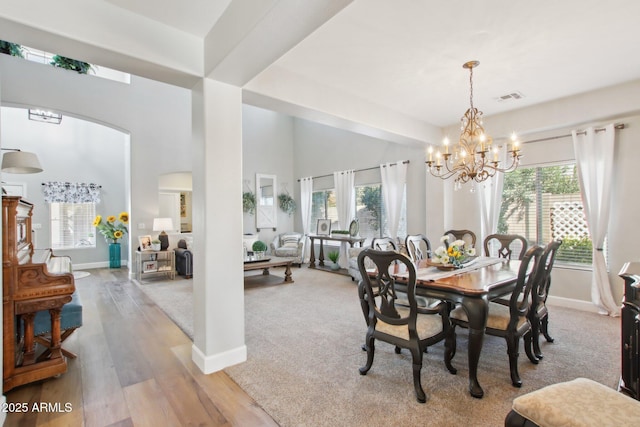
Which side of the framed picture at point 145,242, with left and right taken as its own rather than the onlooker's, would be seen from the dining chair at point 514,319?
front

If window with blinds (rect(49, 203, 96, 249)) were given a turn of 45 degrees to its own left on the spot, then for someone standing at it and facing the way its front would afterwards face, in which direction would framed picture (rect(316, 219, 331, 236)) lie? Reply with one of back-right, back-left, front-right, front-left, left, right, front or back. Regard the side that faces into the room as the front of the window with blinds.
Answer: front

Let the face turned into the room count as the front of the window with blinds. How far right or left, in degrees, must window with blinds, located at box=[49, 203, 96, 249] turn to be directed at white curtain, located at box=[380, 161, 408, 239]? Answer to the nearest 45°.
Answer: approximately 45° to its left

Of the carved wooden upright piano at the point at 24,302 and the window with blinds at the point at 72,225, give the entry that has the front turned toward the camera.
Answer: the window with blinds

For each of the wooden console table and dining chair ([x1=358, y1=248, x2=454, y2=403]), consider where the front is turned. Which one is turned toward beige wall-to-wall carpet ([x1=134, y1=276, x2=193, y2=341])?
the wooden console table

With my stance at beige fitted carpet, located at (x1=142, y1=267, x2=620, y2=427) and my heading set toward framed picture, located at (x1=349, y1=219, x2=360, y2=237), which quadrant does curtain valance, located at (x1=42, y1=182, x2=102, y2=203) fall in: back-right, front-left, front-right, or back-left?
front-left

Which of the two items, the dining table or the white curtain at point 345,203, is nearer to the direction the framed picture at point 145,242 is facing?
the dining table

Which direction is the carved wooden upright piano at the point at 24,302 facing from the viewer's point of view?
to the viewer's right

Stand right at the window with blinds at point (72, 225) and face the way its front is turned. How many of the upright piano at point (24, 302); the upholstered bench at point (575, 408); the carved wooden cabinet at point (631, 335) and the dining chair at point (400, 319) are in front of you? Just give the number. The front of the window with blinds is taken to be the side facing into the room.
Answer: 4

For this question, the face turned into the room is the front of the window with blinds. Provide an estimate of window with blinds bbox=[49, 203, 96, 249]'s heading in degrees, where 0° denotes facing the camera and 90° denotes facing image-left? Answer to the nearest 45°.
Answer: approximately 0°

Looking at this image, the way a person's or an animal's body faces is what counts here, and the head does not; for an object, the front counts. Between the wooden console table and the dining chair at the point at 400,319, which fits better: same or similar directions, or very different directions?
very different directions

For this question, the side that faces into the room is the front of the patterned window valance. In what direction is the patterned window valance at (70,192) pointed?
toward the camera

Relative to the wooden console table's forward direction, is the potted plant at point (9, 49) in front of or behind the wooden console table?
in front

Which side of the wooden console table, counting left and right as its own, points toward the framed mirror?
right

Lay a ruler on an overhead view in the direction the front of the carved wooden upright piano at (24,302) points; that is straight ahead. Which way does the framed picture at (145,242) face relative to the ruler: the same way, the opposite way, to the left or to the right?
to the right

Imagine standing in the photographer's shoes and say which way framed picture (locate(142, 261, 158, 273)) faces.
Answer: facing the viewer
